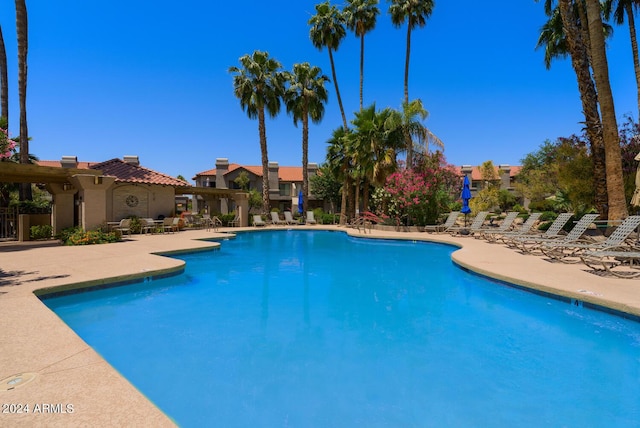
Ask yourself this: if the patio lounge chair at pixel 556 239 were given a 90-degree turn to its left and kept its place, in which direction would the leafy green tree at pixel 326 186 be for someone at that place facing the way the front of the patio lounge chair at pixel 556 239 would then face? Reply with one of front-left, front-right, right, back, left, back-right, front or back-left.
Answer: back

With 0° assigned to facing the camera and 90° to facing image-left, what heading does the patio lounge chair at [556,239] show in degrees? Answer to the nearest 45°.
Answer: approximately 45°

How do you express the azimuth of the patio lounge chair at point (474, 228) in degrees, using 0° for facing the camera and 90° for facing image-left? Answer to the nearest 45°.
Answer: approximately 90°

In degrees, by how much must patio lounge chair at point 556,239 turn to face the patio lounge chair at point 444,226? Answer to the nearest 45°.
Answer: approximately 90° to its right

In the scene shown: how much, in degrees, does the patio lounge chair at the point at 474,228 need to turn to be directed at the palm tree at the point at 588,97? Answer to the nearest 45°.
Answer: approximately 135° to its left

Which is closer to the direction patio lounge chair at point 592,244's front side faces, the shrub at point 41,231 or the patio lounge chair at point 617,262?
the shrub

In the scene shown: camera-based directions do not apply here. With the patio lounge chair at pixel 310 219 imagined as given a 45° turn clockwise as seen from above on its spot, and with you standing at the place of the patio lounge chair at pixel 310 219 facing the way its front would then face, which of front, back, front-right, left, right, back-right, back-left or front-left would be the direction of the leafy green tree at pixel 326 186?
back-right

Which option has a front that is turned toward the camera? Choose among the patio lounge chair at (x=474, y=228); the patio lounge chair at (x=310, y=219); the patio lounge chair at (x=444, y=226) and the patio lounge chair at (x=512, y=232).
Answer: the patio lounge chair at (x=310, y=219)

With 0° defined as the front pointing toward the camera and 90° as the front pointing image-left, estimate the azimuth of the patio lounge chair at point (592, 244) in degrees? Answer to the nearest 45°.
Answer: approximately 45°

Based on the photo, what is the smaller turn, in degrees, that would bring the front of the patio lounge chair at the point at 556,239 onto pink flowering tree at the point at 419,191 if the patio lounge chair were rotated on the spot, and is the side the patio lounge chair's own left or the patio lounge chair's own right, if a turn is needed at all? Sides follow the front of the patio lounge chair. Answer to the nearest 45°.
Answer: approximately 90° to the patio lounge chair's own right

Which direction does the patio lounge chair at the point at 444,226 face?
to the viewer's left

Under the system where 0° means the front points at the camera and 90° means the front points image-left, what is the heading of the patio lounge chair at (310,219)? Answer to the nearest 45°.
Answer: approximately 0°
